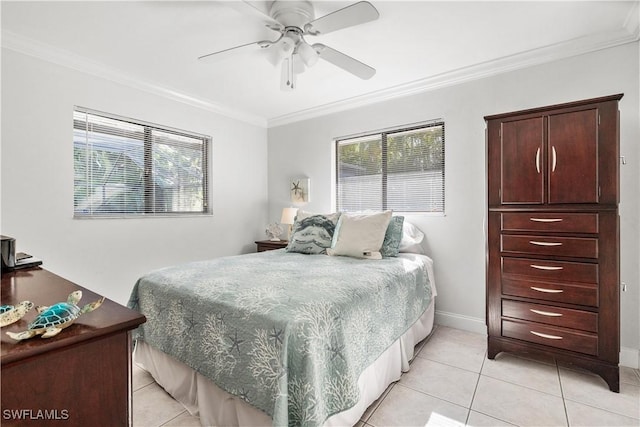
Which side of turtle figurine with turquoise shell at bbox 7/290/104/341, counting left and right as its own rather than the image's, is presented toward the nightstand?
front

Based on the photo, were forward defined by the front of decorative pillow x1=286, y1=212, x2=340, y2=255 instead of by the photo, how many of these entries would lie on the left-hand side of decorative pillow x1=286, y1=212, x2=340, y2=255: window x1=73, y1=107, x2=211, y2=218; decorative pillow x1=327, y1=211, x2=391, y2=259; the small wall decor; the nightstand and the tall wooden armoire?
2

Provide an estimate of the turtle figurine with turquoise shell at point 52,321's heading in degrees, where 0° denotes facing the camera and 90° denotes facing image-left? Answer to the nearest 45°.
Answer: approximately 225°

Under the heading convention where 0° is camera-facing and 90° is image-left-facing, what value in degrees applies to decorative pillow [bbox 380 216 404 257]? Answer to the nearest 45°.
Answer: approximately 45°

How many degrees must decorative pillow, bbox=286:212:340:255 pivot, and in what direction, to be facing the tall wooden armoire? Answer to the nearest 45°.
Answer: approximately 90° to its left

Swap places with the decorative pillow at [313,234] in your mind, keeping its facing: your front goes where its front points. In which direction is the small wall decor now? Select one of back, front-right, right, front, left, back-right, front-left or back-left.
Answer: back-right

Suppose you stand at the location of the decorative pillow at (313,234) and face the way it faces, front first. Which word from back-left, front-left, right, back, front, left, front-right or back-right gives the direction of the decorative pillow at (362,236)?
left

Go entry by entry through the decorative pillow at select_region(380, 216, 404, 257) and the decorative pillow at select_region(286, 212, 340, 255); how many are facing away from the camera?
0

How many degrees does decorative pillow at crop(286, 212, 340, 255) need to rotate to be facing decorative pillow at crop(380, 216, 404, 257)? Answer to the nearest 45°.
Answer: approximately 135° to its left

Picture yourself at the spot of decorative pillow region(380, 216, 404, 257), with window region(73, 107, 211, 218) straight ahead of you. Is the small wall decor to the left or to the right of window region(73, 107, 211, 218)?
right

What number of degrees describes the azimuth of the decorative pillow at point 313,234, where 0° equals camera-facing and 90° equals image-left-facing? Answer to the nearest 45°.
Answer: approximately 45°

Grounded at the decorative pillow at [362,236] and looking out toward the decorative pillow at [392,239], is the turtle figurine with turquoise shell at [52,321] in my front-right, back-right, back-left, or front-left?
back-right

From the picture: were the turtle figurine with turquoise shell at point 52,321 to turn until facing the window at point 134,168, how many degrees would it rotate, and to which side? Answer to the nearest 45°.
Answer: approximately 45° to its left

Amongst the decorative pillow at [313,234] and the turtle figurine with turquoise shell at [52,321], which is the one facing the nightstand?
the turtle figurine with turquoise shell

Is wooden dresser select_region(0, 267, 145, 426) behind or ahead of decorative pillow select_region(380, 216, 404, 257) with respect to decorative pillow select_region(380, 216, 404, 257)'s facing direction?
ahead
